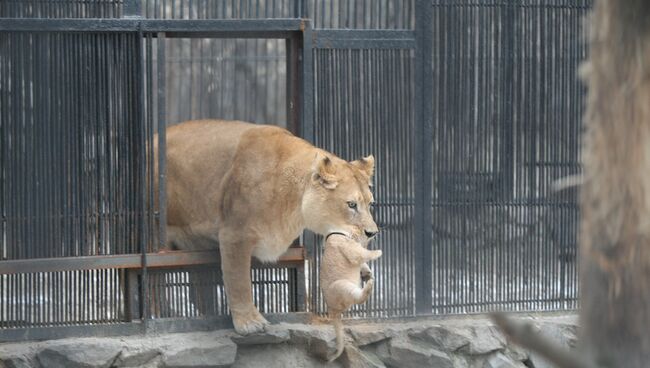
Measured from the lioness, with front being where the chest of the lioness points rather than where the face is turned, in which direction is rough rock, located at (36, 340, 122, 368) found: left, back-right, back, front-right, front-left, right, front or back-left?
back

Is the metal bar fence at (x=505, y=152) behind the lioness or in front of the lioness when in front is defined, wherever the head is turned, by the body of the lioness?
in front

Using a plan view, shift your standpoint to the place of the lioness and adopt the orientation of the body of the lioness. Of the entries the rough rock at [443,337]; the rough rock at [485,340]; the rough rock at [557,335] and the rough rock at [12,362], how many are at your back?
1

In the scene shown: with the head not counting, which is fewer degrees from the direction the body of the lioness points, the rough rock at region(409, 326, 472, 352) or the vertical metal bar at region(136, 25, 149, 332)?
the rough rock

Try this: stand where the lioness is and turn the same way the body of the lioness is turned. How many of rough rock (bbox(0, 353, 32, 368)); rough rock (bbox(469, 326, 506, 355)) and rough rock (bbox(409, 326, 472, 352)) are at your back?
1

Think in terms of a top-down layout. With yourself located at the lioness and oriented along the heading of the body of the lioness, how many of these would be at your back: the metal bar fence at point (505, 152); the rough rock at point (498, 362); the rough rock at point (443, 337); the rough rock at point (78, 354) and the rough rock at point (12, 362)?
2

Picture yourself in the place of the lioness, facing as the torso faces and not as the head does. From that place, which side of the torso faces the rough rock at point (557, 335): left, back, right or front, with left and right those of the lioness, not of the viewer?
front

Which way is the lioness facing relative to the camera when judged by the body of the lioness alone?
to the viewer's right

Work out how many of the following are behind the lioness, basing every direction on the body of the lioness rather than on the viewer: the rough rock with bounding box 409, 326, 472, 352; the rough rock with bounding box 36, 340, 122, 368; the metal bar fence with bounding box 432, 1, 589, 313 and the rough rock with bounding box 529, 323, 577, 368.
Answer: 1
